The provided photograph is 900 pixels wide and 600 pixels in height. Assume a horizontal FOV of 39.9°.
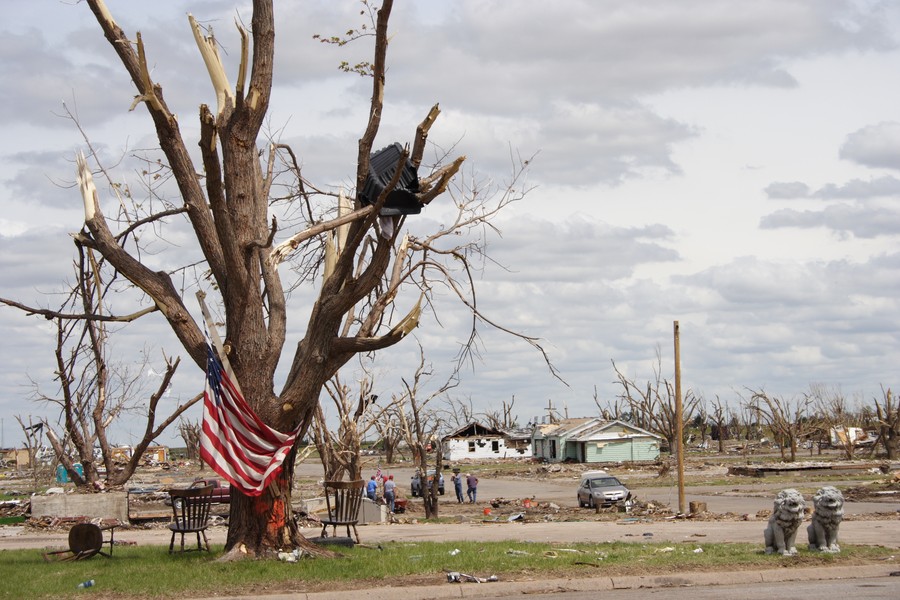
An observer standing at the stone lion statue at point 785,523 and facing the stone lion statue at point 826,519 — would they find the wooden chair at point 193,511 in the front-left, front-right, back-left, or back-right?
back-left

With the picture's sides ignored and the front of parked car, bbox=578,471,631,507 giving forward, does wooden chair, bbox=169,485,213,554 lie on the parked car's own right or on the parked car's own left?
on the parked car's own right

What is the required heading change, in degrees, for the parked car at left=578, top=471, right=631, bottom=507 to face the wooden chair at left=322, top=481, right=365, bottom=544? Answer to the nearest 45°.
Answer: approximately 45° to its right

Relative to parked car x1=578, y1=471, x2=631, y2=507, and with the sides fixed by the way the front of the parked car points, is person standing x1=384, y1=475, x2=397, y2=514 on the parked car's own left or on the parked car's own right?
on the parked car's own right

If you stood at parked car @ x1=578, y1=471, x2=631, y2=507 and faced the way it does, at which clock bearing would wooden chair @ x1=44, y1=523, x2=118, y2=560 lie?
The wooden chair is roughly at 2 o'clock from the parked car.

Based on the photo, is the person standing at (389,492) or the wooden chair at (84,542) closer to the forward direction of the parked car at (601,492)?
the wooden chair

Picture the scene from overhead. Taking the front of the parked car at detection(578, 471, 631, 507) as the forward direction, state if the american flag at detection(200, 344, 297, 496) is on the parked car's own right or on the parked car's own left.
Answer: on the parked car's own right
